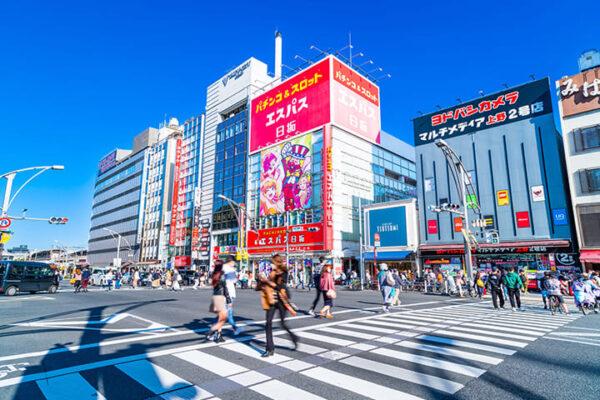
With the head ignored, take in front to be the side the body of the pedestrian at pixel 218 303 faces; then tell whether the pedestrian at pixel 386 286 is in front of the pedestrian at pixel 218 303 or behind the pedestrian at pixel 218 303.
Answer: in front

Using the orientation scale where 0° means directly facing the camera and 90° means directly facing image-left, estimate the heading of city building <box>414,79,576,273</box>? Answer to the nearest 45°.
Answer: approximately 45°

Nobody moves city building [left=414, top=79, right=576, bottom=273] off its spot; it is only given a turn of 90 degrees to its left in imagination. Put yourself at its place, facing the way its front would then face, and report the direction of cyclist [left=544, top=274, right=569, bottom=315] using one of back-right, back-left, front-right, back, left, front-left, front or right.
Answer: front-right

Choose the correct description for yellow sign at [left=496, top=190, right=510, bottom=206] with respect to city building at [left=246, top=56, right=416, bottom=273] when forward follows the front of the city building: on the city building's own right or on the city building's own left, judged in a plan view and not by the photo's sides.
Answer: on the city building's own left

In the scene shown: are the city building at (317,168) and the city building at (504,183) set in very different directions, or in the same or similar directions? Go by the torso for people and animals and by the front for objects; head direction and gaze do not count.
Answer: same or similar directions

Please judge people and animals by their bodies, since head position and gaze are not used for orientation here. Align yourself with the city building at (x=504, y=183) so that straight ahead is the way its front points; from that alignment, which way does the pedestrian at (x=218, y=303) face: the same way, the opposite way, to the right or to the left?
the opposite way

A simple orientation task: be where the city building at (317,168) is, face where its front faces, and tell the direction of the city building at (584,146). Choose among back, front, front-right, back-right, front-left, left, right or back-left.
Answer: left

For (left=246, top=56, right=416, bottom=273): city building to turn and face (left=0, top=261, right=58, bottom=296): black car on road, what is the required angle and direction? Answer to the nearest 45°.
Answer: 0° — it already faces it

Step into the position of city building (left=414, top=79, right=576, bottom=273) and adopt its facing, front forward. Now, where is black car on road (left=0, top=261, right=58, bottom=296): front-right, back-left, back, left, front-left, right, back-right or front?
front
